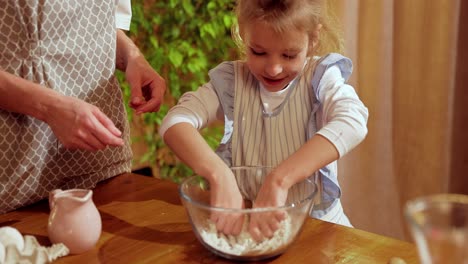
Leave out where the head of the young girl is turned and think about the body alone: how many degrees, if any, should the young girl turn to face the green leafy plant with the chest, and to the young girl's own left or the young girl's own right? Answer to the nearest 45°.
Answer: approximately 180°

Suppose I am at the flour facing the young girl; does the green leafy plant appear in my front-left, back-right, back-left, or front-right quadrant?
front-left

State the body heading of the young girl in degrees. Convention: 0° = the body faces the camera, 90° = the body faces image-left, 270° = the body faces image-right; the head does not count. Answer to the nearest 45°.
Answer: approximately 0°
